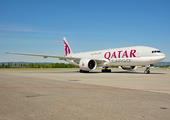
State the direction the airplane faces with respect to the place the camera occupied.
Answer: facing the viewer and to the right of the viewer
